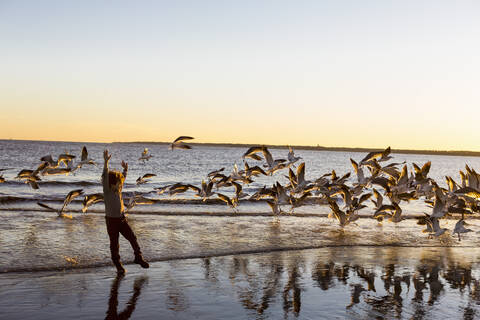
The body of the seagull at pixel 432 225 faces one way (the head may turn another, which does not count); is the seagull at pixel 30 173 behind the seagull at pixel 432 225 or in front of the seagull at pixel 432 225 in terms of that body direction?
behind

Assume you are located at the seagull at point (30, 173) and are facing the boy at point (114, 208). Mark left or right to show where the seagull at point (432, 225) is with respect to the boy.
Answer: left

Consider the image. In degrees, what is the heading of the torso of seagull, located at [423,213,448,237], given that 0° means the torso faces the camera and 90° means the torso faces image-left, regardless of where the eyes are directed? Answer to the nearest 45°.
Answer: approximately 270°

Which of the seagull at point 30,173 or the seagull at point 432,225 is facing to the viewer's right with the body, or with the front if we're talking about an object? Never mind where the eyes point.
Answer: the seagull at point 432,225

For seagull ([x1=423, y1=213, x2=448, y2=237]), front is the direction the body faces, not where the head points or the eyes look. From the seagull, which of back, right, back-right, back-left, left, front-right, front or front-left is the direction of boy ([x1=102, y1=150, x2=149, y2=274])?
back-right

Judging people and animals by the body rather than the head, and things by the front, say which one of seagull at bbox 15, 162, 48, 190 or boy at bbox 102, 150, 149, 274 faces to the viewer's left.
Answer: the seagull

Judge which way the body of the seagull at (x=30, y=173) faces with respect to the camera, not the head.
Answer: to the viewer's left

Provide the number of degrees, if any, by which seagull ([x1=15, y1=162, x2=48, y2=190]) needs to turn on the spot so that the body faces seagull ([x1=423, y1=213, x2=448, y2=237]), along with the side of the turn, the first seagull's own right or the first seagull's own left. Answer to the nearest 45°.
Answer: approximately 135° to the first seagull's own left

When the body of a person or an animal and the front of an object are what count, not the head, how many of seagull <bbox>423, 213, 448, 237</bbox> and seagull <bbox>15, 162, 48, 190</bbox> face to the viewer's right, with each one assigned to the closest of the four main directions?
1
